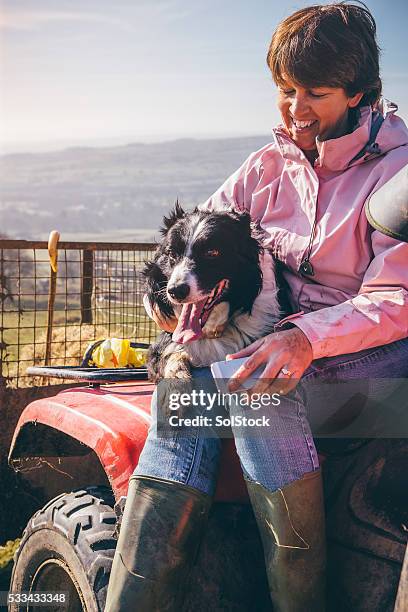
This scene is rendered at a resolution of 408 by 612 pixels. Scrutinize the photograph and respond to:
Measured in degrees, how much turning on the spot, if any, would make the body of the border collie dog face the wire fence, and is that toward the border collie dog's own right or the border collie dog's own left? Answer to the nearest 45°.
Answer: approximately 135° to the border collie dog's own right

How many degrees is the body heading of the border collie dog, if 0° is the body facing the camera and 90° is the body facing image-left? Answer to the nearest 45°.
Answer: approximately 45°

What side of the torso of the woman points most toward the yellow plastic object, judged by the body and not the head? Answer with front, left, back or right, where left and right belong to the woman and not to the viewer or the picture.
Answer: right

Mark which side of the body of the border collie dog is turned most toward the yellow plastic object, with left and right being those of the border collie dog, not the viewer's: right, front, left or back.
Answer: right

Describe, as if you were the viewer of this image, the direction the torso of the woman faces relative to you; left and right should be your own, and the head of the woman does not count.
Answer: facing the viewer and to the left of the viewer
